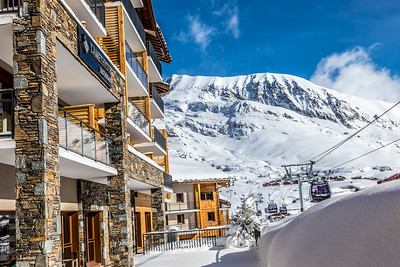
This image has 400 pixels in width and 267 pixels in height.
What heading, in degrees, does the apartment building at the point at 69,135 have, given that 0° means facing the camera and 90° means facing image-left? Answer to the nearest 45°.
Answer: approximately 315°

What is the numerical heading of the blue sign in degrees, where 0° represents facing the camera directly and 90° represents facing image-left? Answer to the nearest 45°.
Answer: approximately 315°

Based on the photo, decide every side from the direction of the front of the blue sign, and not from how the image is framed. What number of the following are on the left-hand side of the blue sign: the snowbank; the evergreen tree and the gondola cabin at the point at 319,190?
2

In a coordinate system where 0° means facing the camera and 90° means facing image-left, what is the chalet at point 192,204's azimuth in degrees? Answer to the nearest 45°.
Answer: approximately 0°

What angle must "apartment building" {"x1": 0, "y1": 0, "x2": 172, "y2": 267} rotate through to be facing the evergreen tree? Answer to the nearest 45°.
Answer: approximately 90° to its left

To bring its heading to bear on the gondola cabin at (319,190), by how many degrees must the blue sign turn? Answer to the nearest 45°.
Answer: approximately 90° to its left

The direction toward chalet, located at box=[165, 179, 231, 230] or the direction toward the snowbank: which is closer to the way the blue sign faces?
the snowbank
